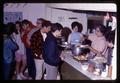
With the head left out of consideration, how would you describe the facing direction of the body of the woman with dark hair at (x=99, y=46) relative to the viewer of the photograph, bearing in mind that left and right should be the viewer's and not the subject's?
facing the viewer and to the left of the viewer
